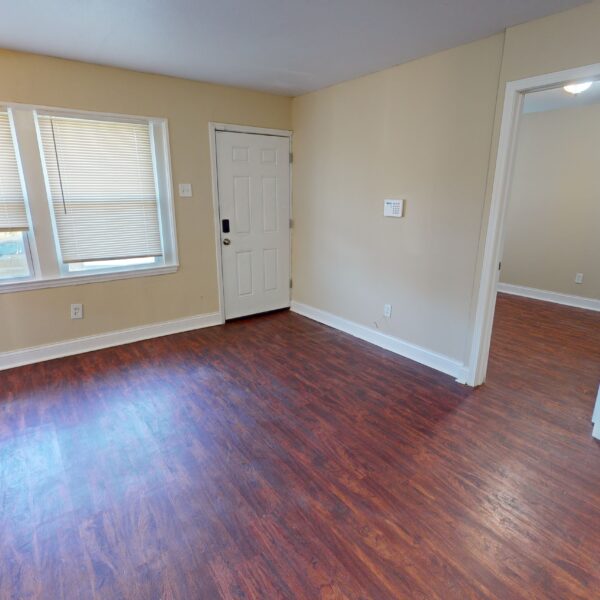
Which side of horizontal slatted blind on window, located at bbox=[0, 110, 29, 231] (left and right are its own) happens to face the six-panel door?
left

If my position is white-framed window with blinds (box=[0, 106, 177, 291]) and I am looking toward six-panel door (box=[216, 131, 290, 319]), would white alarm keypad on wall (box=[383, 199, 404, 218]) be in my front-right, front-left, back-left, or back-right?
front-right

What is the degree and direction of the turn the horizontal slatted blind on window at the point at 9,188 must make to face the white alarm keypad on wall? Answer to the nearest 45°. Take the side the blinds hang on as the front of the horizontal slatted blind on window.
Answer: approximately 45° to its left

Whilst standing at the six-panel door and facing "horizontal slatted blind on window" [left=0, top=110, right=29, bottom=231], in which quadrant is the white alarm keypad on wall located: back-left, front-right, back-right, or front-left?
back-left

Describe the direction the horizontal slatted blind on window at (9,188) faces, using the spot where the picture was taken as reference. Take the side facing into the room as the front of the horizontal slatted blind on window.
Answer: facing the viewer
